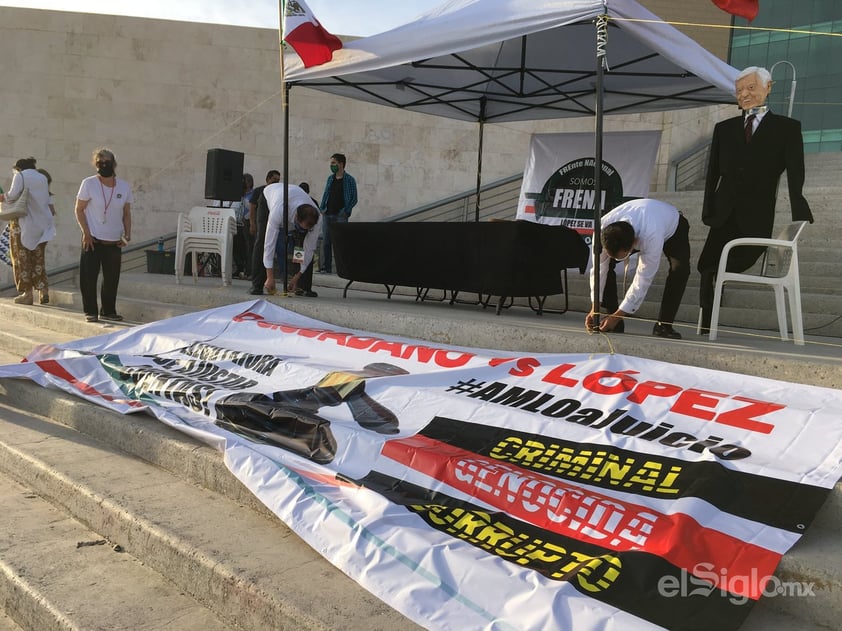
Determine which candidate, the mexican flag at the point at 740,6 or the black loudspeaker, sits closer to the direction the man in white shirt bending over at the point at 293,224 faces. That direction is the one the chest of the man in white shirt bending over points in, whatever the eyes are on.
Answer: the mexican flag

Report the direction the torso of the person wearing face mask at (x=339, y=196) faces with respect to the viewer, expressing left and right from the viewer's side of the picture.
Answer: facing the viewer and to the left of the viewer

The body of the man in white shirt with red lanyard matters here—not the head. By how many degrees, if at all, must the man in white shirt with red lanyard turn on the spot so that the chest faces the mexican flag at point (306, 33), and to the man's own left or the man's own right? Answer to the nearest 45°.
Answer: approximately 45° to the man's own left

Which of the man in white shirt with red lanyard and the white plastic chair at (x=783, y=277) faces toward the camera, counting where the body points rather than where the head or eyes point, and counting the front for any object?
the man in white shirt with red lanyard

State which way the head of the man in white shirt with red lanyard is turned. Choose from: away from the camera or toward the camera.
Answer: toward the camera

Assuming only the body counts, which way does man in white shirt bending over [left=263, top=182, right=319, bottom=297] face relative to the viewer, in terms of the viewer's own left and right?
facing the viewer and to the right of the viewer

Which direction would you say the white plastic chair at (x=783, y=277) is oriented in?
to the viewer's left

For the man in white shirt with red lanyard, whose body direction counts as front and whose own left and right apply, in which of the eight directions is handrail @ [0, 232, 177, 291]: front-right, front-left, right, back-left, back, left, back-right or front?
back

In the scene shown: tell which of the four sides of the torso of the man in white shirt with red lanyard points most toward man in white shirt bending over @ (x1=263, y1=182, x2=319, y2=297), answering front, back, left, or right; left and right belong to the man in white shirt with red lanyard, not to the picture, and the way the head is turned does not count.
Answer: left

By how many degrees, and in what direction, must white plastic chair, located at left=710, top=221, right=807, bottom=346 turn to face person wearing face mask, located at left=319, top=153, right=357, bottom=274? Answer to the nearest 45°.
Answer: approximately 45° to its right

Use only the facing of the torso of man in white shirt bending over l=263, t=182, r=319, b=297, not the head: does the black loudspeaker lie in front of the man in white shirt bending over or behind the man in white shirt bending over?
behind

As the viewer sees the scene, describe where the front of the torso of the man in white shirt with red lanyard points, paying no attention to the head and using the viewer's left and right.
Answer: facing the viewer

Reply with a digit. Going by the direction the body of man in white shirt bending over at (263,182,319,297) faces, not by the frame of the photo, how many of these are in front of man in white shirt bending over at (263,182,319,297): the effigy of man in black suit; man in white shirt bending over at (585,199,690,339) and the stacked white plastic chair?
2

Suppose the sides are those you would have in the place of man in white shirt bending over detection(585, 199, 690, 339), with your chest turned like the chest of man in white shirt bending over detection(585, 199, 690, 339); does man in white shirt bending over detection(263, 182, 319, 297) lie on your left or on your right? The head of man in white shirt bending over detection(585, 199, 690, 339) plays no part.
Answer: on your right

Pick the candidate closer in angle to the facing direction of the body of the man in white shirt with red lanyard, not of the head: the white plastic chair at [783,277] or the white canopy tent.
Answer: the white plastic chair

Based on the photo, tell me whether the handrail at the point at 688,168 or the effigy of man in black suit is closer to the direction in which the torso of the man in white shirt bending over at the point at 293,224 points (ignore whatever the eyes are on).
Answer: the effigy of man in black suit
